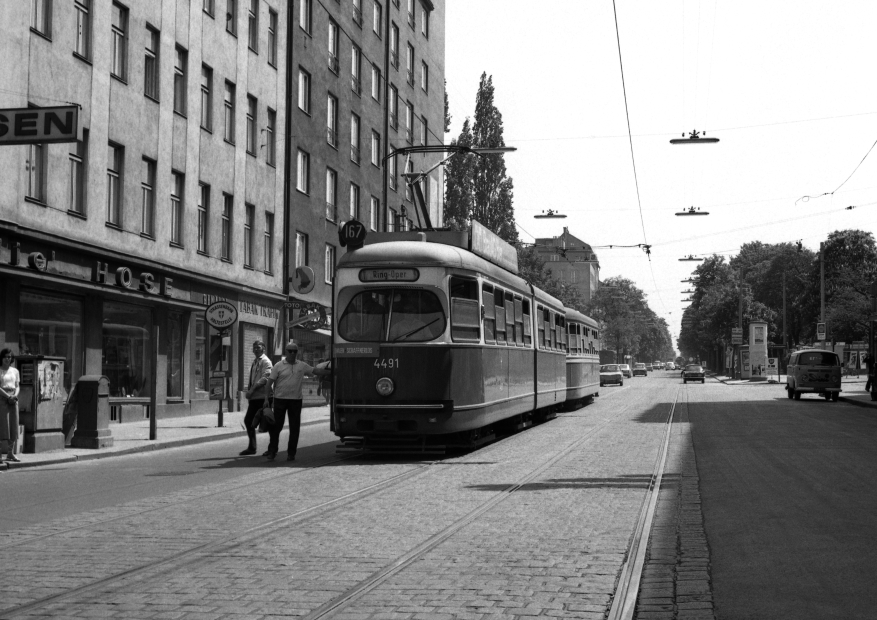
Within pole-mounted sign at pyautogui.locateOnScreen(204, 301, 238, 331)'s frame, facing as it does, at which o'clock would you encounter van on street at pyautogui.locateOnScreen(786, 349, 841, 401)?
The van on street is roughly at 8 o'clock from the pole-mounted sign.

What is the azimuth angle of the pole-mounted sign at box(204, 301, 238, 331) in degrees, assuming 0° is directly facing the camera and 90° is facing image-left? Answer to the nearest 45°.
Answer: approximately 0°

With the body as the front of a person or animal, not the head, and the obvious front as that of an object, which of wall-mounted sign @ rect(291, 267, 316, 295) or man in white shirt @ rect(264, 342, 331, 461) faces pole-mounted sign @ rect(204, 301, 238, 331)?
wall-mounted sign @ rect(291, 267, 316, 295)

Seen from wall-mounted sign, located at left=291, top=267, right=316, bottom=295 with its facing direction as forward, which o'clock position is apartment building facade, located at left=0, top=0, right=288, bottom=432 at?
The apartment building facade is roughly at 1 o'clock from the wall-mounted sign.

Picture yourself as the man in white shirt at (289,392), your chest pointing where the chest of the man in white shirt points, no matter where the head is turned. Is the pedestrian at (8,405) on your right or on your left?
on your right

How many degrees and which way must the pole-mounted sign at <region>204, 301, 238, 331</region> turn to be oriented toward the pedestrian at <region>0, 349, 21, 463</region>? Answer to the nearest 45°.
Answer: approximately 45° to its right

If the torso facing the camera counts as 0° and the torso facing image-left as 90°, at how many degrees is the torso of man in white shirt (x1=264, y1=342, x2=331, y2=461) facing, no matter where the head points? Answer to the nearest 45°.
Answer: approximately 0°

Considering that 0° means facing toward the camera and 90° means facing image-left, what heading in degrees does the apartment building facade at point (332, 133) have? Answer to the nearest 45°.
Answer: approximately 315°

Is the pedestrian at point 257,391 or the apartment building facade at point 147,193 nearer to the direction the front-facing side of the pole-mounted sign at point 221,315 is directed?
the pedestrian

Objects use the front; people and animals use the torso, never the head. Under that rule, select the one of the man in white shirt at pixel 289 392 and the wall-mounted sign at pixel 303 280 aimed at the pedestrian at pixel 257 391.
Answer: the wall-mounted sign
